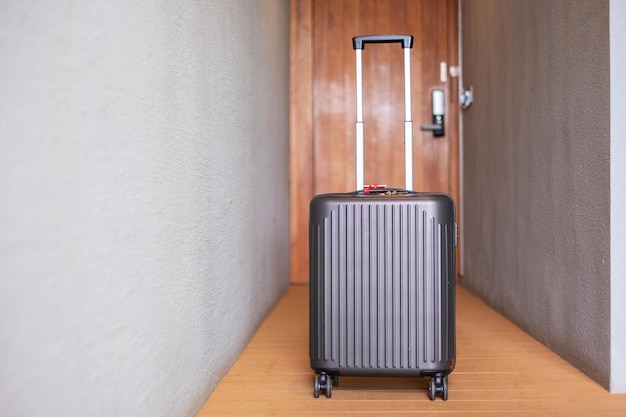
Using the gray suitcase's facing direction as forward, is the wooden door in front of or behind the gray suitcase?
behind

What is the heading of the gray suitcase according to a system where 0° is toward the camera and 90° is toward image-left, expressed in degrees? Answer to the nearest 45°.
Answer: approximately 0°
